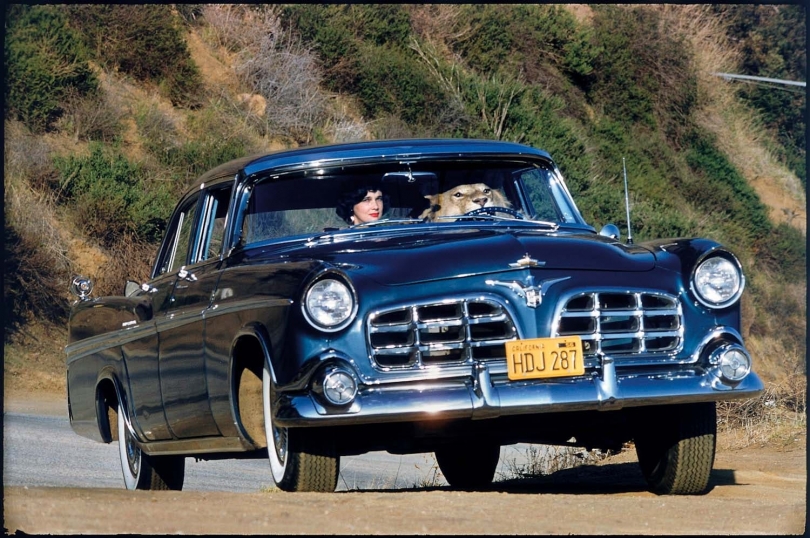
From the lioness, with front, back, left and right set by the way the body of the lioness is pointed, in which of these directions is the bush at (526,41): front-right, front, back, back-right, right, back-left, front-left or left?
back-left

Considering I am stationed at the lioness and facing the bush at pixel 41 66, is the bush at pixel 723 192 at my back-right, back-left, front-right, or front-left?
front-right

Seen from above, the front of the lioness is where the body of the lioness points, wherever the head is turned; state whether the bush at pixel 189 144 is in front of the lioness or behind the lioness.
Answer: behind

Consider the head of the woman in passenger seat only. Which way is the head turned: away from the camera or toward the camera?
toward the camera

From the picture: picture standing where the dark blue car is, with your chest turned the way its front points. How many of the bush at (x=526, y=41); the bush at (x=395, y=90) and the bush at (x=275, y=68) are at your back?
3

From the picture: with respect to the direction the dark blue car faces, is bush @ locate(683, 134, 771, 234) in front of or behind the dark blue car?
behind

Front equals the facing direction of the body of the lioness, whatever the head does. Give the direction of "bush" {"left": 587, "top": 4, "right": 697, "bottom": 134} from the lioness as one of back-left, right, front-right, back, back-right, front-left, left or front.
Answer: back-left

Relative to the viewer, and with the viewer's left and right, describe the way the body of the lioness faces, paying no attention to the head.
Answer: facing the viewer and to the right of the viewer

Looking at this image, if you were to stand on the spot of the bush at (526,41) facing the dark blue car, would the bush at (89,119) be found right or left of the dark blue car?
right

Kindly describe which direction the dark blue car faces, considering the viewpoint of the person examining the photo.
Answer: facing the viewer

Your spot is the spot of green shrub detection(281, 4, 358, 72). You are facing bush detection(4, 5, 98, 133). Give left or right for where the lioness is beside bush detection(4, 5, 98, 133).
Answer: left

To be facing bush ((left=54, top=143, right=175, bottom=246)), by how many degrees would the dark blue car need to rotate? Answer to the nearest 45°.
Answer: approximately 180°

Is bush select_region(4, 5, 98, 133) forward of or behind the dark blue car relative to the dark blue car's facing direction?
behind

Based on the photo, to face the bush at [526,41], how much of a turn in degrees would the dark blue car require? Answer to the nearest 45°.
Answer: approximately 180°

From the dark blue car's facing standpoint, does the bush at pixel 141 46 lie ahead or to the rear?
to the rear
